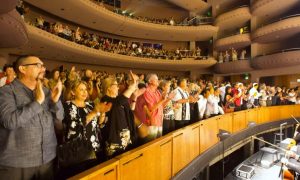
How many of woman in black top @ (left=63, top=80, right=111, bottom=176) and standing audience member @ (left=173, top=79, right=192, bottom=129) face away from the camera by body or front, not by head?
0

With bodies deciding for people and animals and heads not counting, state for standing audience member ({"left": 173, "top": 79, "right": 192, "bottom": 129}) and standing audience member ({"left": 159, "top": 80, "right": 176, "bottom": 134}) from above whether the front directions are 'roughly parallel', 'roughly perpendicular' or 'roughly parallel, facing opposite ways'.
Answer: roughly parallel

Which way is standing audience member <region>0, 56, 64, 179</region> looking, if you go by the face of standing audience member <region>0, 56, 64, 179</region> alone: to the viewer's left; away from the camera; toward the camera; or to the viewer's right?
to the viewer's right

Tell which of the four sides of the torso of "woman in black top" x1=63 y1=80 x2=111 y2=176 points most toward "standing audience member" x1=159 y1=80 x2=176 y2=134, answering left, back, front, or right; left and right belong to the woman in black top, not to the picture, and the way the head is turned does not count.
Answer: left

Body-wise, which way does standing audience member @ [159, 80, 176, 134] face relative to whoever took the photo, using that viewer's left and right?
facing the viewer and to the right of the viewer

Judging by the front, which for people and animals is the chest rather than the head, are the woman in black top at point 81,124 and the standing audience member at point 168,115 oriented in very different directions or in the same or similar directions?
same or similar directions

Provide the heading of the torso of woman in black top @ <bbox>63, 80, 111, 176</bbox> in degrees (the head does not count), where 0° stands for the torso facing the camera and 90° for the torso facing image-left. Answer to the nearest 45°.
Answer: approximately 315°

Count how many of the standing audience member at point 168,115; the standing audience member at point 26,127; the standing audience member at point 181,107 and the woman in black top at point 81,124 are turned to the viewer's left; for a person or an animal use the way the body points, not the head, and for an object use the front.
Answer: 0

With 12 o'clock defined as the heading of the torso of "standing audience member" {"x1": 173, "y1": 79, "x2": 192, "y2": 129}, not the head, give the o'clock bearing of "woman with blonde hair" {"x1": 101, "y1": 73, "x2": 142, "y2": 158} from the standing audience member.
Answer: The woman with blonde hair is roughly at 2 o'clock from the standing audience member.

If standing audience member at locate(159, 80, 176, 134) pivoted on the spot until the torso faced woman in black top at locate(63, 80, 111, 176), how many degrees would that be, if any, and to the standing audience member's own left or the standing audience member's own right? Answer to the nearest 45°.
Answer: approximately 90° to the standing audience member's own right
